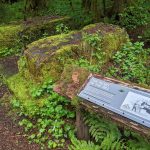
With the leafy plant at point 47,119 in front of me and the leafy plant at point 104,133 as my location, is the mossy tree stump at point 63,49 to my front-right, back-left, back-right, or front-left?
front-right

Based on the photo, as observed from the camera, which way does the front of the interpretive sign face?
facing the viewer and to the left of the viewer

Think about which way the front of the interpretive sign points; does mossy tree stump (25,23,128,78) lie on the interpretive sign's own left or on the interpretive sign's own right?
on the interpretive sign's own right

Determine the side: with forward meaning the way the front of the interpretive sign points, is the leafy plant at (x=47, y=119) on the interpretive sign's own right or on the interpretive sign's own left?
on the interpretive sign's own right
